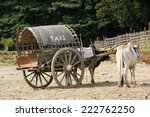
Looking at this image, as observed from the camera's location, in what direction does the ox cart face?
facing away from the viewer and to the right of the viewer

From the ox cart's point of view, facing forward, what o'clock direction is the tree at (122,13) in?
The tree is roughly at 11 o'clock from the ox cart.

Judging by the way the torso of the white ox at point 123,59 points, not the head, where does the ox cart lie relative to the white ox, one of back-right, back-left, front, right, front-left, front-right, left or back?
back-left

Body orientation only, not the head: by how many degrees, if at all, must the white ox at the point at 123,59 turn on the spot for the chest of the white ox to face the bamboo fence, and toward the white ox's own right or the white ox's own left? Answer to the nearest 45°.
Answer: approximately 45° to the white ox's own left

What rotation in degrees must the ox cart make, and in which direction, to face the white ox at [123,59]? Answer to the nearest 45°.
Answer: approximately 45° to its right

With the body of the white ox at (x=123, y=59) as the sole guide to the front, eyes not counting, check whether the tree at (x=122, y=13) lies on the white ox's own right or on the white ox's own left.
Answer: on the white ox's own left

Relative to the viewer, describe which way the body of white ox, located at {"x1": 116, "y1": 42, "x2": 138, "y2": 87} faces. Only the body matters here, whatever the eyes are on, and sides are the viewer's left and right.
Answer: facing away from the viewer and to the right of the viewer

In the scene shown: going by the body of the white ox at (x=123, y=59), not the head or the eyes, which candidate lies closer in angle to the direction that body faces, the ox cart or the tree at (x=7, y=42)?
the tree

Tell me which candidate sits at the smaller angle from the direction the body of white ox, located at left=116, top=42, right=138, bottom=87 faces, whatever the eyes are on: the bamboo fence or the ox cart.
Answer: the bamboo fence
